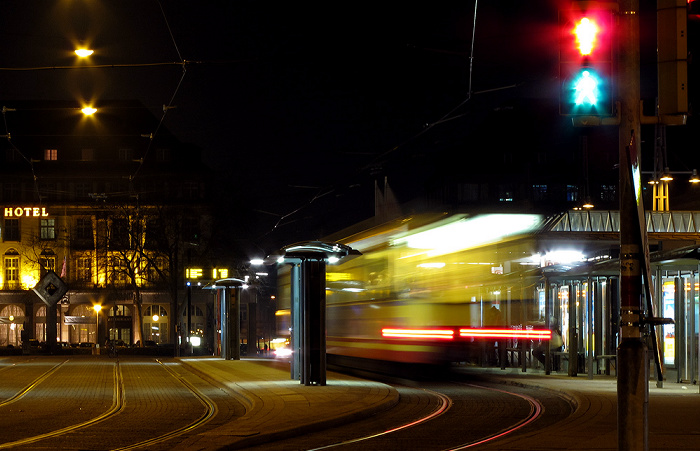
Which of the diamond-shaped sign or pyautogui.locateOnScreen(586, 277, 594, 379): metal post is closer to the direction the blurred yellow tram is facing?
the diamond-shaped sign

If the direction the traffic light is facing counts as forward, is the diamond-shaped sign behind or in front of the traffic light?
behind

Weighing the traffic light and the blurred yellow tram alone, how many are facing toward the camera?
1

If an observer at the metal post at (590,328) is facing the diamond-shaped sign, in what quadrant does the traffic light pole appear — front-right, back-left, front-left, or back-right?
back-left

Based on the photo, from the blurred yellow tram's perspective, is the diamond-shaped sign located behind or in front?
in front

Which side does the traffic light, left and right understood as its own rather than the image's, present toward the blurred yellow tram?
back

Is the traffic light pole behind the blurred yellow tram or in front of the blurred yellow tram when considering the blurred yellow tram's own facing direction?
behind

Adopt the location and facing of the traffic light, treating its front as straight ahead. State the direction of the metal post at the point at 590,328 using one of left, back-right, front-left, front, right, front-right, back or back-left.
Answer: back

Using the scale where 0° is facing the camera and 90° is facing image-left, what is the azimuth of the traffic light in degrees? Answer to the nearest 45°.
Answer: approximately 0°

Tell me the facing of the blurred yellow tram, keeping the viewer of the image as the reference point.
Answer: facing away from the viewer and to the left of the viewer
